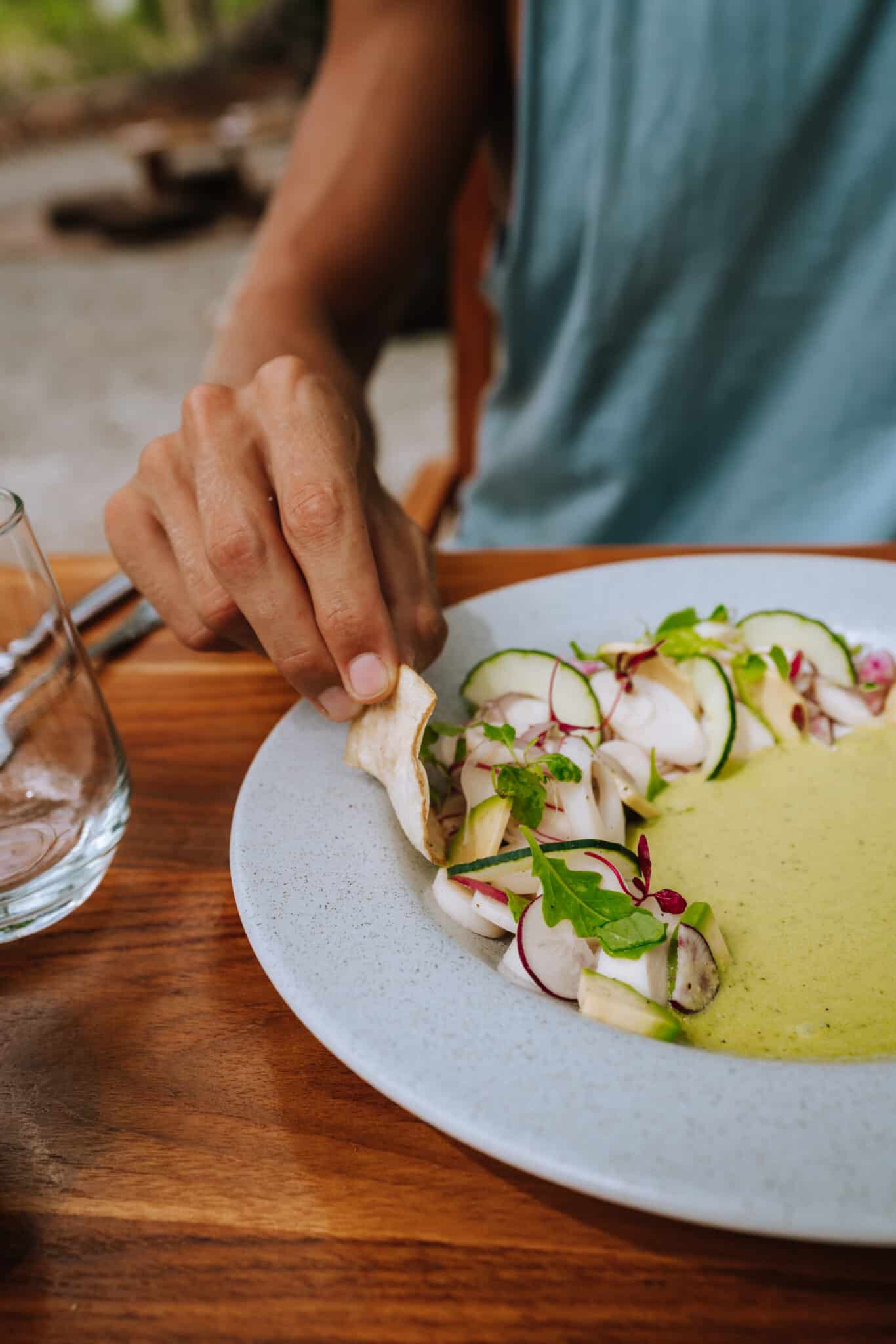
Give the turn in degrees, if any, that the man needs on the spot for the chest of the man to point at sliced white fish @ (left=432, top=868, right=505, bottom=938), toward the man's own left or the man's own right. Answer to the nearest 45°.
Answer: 0° — they already face it

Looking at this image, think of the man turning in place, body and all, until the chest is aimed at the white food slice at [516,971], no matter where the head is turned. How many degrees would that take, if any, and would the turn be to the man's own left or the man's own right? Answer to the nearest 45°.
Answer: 0° — they already face it

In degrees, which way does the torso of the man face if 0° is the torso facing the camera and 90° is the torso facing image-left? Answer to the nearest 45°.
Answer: approximately 0°

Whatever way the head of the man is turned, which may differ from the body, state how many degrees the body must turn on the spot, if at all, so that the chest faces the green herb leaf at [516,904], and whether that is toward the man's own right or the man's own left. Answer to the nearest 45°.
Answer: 0° — they already face it

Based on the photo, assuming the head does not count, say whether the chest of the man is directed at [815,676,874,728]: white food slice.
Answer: yes
